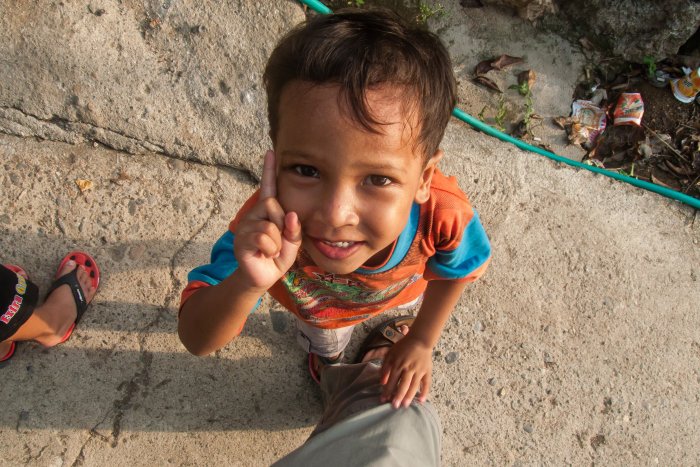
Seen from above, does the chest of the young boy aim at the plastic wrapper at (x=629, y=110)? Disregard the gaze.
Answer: no

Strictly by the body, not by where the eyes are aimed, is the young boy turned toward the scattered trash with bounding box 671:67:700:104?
no

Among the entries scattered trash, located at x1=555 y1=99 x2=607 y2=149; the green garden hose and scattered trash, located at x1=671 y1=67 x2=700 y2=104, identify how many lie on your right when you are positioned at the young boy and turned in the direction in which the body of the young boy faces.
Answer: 0

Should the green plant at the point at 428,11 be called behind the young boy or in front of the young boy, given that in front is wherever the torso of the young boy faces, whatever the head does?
behind

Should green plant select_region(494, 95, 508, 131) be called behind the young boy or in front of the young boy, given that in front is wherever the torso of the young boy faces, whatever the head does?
behind

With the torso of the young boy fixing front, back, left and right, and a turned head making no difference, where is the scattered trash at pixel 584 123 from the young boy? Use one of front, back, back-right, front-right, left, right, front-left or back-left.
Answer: back-left

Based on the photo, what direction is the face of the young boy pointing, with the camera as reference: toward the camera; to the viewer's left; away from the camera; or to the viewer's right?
toward the camera

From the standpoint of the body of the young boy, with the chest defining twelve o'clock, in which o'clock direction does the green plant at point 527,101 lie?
The green plant is roughly at 7 o'clock from the young boy.

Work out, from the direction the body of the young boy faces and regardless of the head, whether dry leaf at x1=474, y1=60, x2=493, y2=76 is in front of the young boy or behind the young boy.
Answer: behind

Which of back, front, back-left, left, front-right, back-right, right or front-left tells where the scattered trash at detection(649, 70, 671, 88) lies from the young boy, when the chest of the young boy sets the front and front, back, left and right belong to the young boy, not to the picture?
back-left

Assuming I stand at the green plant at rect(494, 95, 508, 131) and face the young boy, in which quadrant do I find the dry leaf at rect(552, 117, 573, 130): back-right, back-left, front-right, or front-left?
back-left

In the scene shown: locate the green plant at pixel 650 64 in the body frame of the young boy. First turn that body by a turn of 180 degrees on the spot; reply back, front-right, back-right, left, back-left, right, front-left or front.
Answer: front-right

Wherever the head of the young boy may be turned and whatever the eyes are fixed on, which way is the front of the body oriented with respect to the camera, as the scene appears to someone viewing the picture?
toward the camera

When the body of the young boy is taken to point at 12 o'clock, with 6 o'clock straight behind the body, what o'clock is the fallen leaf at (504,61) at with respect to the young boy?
The fallen leaf is roughly at 7 o'clock from the young boy.

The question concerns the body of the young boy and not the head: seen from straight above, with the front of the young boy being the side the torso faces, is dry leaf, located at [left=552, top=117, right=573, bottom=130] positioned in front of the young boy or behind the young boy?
behind

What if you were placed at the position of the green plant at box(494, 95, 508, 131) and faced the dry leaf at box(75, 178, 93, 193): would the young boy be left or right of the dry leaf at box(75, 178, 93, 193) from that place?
left
